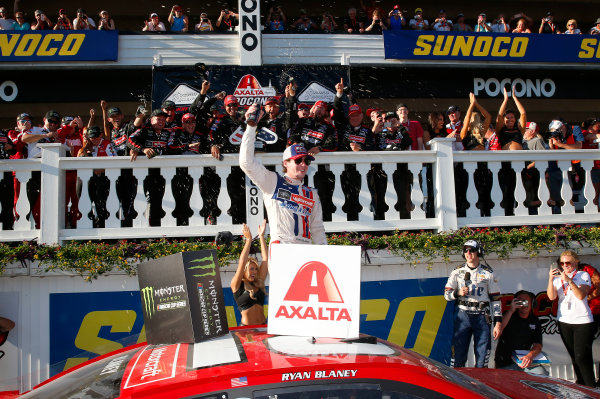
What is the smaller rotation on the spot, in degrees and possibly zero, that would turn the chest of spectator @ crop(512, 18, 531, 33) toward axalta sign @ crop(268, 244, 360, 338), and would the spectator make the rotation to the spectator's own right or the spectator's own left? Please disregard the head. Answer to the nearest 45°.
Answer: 0° — they already face it

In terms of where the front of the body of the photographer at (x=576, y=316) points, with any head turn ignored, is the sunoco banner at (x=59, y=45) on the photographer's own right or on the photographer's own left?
on the photographer's own right

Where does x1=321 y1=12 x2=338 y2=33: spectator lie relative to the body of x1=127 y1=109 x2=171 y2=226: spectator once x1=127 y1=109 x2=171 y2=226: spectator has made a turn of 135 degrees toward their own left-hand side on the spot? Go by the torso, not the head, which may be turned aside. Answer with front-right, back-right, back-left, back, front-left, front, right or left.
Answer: front

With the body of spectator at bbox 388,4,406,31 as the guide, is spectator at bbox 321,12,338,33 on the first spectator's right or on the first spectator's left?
on the first spectator's right

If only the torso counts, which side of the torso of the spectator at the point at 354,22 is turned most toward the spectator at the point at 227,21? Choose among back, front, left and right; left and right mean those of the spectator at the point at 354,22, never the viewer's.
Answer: right
